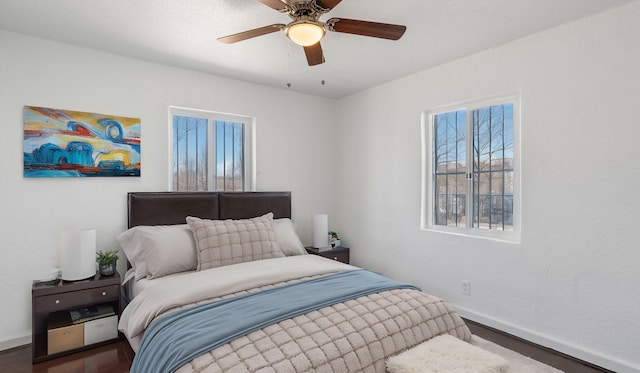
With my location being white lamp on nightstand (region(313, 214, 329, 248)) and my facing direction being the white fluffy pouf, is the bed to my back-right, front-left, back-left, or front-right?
front-right

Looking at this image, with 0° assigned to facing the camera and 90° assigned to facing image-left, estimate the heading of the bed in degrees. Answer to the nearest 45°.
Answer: approximately 315°

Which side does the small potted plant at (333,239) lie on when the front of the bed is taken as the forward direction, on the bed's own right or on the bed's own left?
on the bed's own left

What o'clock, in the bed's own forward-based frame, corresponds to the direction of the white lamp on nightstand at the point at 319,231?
The white lamp on nightstand is roughly at 8 o'clock from the bed.

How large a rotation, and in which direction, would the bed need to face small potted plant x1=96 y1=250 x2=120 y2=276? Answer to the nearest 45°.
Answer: approximately 180°

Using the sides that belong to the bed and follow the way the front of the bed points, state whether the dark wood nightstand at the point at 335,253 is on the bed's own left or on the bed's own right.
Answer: on the bed's own left
